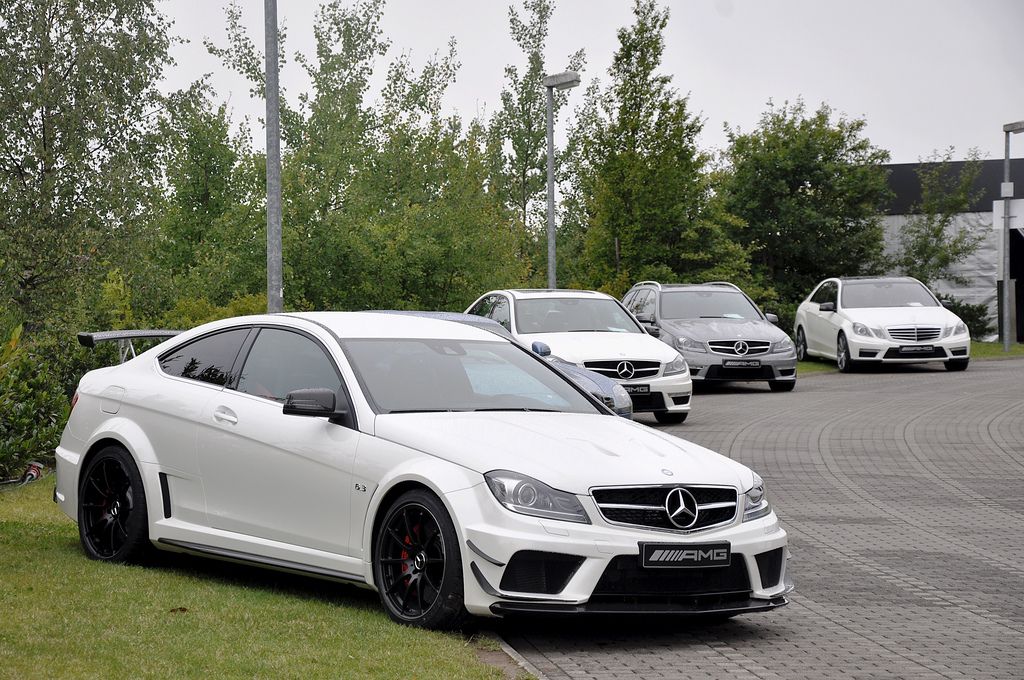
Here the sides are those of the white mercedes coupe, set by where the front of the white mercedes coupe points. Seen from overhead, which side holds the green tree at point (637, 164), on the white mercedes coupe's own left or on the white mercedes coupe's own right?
on the white mercedes coupe's own left

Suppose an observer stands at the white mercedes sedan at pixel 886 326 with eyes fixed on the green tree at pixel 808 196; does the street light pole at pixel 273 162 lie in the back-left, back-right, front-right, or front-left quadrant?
back-left

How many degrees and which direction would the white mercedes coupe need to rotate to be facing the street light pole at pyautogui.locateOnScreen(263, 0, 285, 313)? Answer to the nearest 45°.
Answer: approximately 135° to its left

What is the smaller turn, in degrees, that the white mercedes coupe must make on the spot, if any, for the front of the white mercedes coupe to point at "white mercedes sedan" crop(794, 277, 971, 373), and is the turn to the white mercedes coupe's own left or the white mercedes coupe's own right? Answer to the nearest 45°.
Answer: approximately 90° to the white mercedes coupe's own left

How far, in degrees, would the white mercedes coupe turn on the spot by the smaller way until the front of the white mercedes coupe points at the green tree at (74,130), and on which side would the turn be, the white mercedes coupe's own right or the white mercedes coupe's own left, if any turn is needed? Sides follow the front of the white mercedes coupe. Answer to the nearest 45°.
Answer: approximately 135° to the white mercedes coupe's own left

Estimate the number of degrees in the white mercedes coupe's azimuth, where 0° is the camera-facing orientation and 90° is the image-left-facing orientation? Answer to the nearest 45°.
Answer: approximately 315°

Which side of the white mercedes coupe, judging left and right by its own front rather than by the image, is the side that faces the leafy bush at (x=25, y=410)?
back

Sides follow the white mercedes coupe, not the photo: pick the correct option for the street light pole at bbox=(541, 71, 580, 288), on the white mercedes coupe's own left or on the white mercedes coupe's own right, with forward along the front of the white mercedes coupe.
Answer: on the white mercedes coupe's own left

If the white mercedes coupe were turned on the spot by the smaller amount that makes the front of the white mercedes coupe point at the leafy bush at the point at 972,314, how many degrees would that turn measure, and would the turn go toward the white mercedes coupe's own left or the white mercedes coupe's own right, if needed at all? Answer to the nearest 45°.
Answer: approximately 90° to the white mercedes coupe's own left
